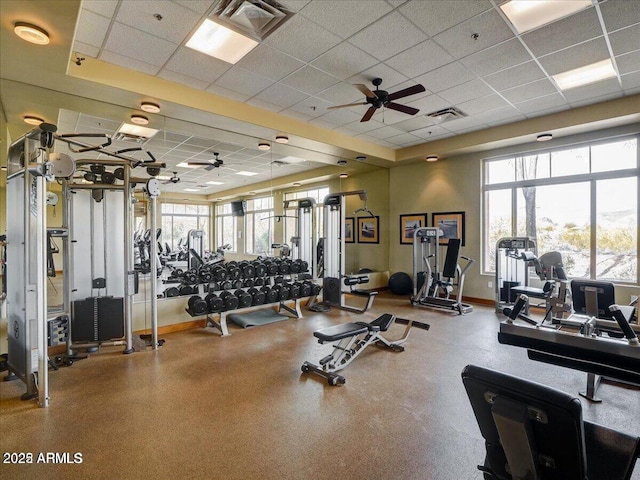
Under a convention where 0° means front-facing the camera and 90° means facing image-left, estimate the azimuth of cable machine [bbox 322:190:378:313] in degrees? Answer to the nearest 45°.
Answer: approximately 315°

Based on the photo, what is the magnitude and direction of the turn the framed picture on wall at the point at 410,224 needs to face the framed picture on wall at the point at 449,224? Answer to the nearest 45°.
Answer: approximately 90° to its left

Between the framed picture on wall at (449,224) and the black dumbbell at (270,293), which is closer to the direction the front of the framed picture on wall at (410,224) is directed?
the black dumbbell

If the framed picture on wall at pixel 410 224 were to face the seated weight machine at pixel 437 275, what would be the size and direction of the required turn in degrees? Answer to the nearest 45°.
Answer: approximately 45° to its left

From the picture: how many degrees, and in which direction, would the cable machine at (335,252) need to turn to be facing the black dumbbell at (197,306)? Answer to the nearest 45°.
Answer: approximately 90° to its right

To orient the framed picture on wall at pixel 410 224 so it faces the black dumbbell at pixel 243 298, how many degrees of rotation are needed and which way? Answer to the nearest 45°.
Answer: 0° — it already faces it

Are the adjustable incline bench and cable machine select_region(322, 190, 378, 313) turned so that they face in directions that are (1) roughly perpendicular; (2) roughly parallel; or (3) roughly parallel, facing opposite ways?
roughly perpendicular

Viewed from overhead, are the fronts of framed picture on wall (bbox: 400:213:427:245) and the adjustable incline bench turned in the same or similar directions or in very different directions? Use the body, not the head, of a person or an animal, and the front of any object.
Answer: very different directions
